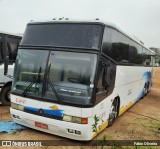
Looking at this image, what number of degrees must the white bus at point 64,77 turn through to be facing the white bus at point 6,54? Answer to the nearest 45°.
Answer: approximately 90° to its right

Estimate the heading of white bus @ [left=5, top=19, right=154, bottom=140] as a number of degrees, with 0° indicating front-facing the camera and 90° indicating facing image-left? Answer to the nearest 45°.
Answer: approximately 45°
